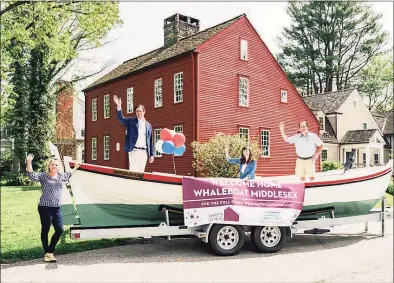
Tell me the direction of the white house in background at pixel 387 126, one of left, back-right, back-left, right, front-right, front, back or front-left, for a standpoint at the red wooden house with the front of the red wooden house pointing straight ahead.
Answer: back

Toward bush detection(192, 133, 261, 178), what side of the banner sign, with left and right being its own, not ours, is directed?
back

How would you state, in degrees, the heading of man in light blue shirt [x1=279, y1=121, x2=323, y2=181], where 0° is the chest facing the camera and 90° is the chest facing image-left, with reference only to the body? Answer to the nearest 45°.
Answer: approximately 0°

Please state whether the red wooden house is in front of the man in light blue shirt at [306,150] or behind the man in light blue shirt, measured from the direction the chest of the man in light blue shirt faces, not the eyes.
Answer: behind

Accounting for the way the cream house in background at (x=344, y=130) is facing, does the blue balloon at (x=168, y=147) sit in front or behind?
in front

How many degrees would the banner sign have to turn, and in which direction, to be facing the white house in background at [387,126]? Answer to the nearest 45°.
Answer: approximately 180°
